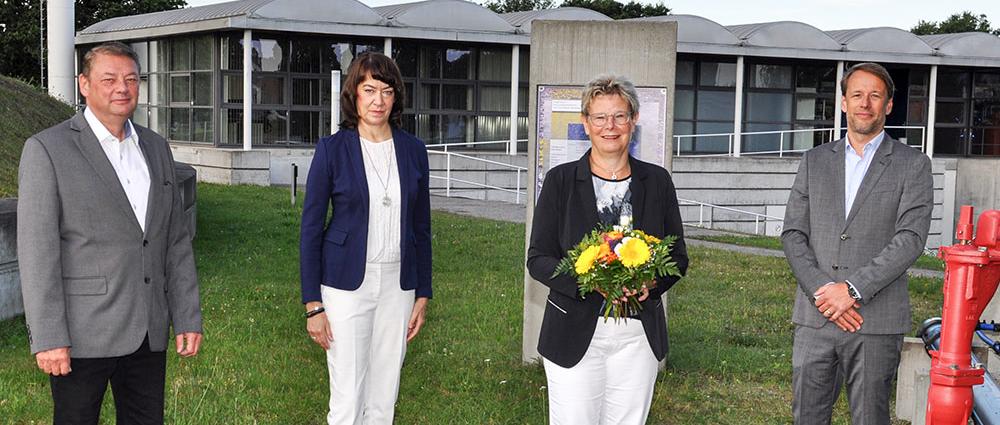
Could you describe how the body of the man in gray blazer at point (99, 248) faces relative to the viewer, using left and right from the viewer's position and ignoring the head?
facing the viewer and to the right of the viewer

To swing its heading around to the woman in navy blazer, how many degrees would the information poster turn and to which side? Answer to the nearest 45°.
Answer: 0° — it already faces them

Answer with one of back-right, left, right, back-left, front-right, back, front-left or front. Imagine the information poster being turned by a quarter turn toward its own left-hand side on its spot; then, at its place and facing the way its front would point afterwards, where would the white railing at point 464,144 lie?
left

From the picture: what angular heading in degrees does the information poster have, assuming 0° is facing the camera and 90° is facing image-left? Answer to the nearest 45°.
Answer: approximately 0°

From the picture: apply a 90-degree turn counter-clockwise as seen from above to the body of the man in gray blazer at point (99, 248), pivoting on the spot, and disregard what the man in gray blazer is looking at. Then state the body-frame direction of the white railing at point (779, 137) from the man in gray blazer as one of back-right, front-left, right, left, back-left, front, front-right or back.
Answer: front

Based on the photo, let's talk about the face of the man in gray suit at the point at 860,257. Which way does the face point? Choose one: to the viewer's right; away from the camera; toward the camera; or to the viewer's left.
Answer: toward the camera

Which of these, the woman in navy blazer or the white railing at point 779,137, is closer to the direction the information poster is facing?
the woman in navy blazer

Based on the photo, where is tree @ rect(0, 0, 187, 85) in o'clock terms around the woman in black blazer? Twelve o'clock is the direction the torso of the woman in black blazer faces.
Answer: The tree is roughly at 5 o'clock from the woman in black blazer.

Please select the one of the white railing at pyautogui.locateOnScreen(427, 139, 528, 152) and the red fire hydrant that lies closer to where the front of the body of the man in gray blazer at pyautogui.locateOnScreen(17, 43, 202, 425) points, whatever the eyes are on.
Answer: the red fire hydrant

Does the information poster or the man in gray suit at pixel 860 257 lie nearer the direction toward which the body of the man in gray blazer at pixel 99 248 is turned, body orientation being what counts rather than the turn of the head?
the man in gray suit

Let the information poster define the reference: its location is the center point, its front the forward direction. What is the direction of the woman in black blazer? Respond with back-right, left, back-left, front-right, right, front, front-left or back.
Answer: front

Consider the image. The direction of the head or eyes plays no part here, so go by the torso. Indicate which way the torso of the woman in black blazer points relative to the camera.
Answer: toward the camera

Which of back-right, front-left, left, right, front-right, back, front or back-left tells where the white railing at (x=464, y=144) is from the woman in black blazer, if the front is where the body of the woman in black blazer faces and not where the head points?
back

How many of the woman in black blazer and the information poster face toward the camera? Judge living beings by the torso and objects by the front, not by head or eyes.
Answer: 2

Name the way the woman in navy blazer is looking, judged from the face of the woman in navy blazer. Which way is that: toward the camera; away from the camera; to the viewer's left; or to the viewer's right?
toward the camera

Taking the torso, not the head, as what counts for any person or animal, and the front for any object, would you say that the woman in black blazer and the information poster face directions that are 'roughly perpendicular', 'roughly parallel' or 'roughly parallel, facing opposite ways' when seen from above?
roughly parallel
